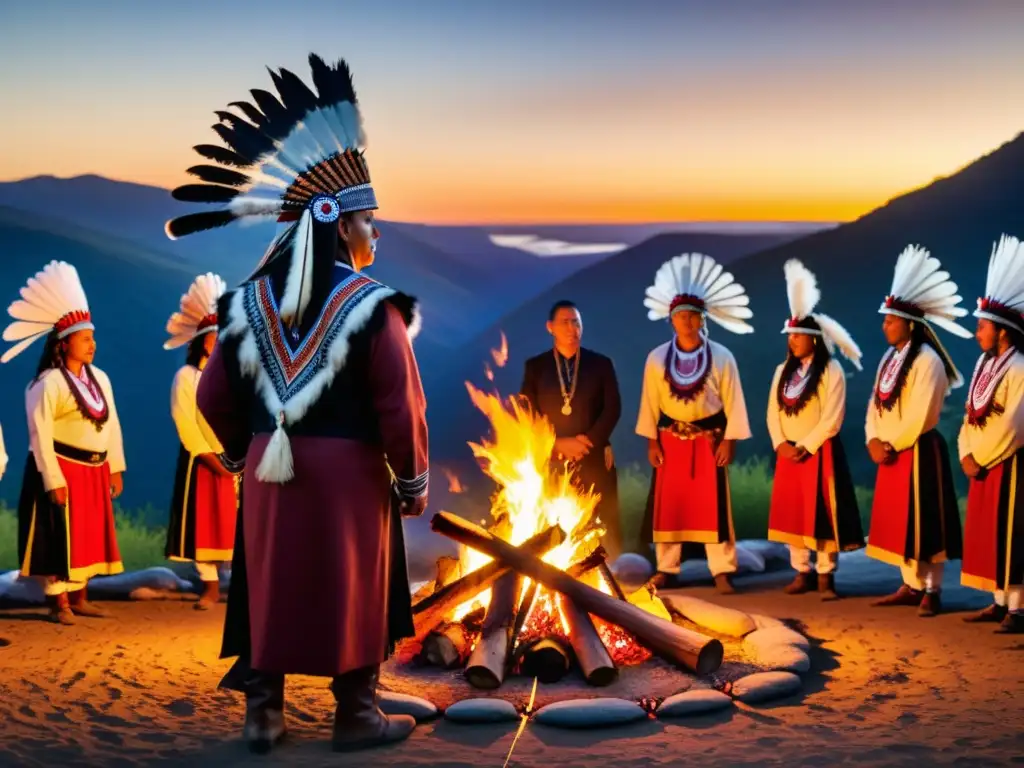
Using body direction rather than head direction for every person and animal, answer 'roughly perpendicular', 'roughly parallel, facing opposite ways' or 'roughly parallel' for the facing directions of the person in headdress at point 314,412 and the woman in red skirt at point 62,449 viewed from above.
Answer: roughly perpendicular

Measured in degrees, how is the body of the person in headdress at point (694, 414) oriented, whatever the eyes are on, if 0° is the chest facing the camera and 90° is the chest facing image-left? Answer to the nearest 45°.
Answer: approximately 0°

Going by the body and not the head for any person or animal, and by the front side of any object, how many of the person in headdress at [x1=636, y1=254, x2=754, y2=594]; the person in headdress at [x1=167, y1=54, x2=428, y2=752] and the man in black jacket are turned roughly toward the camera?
2

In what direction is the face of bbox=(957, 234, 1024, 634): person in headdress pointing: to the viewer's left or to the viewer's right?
to the viewer's left

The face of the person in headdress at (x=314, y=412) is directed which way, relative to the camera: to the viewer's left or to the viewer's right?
to the viewer's right

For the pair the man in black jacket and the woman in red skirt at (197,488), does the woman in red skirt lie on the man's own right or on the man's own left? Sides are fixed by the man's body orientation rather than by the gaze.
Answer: on the man's own right

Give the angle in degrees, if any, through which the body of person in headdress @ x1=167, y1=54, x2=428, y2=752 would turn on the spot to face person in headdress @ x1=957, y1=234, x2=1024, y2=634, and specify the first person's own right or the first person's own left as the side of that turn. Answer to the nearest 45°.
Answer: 0° — they already face them
